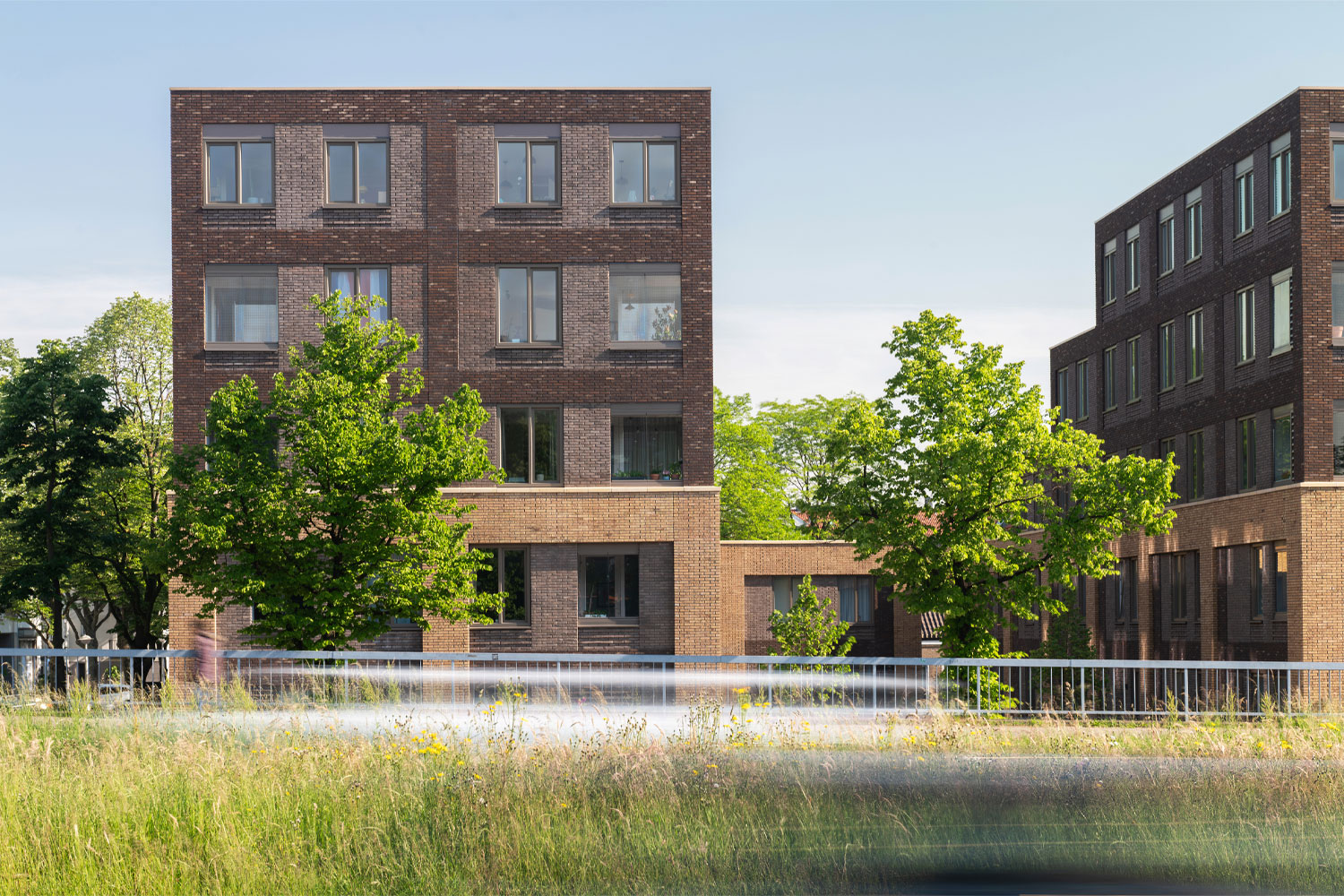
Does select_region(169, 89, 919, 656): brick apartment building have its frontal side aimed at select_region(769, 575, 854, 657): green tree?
no

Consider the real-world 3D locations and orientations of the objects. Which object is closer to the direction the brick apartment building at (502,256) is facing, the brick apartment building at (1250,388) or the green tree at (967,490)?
the green tree

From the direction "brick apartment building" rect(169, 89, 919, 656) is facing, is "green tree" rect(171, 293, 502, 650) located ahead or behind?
ahead

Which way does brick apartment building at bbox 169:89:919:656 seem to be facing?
toward the camera

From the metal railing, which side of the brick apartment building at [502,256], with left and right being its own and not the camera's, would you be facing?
front

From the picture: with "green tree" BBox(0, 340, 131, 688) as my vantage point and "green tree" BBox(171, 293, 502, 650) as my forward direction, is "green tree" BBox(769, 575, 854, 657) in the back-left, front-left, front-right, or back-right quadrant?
front-left

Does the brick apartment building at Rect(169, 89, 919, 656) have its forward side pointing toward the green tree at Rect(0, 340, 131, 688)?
no

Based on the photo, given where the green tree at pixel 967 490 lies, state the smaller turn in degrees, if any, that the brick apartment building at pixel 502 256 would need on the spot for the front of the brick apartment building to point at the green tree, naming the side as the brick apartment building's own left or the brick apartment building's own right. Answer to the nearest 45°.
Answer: approximately 45° to the brick apartment building's own left

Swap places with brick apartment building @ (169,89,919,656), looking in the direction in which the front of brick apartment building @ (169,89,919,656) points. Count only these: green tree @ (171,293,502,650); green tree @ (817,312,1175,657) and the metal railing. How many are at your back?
0

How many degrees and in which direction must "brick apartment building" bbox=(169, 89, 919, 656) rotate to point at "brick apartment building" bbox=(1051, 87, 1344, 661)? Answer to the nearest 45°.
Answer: approximately 90° to its left
